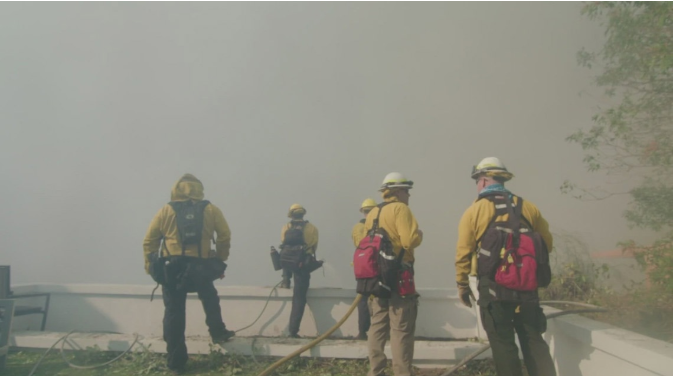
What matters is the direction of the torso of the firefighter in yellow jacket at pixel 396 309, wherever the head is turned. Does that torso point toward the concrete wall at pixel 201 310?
no

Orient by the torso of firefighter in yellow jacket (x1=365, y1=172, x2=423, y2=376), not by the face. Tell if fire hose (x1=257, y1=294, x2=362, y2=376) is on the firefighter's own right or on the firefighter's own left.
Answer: on the firefighter's own left

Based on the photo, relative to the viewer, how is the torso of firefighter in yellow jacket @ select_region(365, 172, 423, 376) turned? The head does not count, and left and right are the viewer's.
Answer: facing away from the viewer and to the right of the viewer

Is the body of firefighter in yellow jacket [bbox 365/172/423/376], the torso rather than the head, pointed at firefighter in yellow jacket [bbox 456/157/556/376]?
no

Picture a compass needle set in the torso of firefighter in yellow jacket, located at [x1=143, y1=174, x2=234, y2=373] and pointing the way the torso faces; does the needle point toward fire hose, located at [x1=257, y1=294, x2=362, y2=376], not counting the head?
no

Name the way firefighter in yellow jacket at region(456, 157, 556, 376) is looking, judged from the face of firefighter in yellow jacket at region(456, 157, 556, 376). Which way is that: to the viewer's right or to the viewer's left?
to the viewer's left

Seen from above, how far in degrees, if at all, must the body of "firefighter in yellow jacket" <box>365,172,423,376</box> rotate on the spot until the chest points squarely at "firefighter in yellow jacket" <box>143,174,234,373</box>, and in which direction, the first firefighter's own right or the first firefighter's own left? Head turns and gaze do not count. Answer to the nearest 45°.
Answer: approximately 135° to the first firefighter's own left

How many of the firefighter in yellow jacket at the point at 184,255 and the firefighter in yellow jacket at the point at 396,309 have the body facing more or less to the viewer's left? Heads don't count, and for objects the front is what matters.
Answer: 0

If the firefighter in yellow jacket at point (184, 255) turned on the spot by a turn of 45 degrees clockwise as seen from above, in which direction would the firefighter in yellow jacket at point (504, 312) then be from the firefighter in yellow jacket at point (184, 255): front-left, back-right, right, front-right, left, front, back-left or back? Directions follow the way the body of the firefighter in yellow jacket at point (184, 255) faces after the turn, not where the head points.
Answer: right

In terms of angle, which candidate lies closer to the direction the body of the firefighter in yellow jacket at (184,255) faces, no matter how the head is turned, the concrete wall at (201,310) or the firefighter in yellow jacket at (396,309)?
the concrete wall

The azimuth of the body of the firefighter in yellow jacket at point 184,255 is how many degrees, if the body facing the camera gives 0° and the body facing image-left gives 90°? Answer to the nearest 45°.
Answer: approximately 180°
